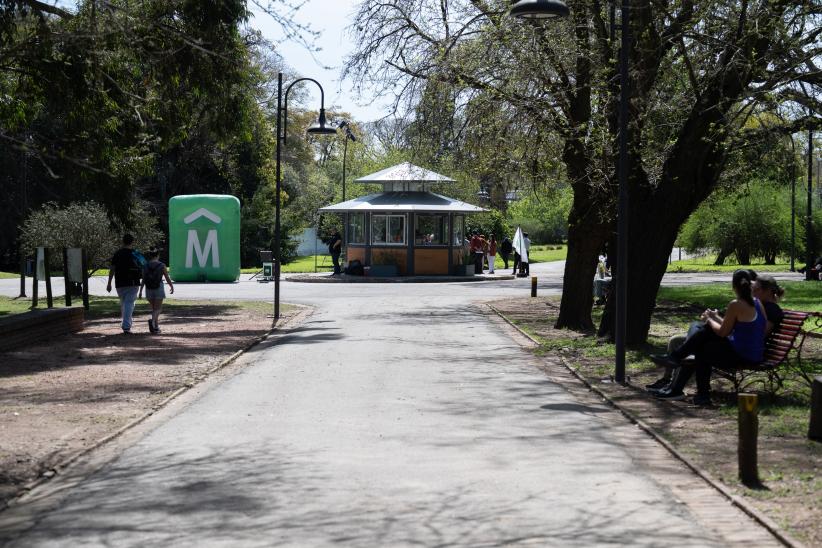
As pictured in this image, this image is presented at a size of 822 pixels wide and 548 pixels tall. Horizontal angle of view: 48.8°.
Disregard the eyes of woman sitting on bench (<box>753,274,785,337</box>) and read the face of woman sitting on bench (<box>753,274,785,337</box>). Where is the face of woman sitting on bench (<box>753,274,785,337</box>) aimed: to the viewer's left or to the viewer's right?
to the viewer's left

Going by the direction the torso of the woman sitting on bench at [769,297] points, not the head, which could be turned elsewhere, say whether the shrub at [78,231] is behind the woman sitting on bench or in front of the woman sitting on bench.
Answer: in front

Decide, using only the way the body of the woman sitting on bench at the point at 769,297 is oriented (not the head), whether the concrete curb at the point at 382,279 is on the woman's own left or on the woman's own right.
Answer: on the woman's own right

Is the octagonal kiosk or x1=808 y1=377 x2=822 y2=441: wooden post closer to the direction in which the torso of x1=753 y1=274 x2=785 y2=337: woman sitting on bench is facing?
the octagonal kiosk

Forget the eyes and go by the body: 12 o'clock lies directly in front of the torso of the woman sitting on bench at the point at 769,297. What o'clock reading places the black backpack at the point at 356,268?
The black backpack is roughly at 2 o'clock from the woman sitting on bench.

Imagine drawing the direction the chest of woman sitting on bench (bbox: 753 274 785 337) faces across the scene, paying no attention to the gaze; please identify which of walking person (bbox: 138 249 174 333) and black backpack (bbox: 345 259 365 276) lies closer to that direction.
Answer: the walking person

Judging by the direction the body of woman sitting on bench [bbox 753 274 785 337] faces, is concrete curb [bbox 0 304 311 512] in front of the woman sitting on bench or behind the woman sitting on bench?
in front

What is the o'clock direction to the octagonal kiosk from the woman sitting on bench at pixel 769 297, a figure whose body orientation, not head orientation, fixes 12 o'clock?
The octagonal kiosk is roughly at 2 o'clock from the woman sitting on bench.

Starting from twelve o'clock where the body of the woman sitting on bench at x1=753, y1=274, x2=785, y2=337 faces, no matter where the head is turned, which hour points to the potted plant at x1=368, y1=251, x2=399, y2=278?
The potted plant is roughly at 2 o'clock from the woman sitting on bench.

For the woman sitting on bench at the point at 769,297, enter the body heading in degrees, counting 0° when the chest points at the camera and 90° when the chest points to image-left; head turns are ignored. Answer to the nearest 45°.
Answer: approximately 90°

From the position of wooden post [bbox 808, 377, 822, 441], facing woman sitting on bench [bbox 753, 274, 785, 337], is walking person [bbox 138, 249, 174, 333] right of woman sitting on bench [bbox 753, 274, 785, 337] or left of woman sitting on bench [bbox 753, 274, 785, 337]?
left

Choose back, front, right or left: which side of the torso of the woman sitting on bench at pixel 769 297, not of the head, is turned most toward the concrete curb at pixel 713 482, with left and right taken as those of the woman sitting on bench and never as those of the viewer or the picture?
left

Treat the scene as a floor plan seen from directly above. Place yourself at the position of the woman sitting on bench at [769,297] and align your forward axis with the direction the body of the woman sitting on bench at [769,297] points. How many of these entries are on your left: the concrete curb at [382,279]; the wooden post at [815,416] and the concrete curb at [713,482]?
2

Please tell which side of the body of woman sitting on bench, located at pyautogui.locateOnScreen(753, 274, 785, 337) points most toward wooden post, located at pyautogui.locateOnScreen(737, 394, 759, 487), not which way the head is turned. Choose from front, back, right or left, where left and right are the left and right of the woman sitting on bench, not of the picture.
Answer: left
